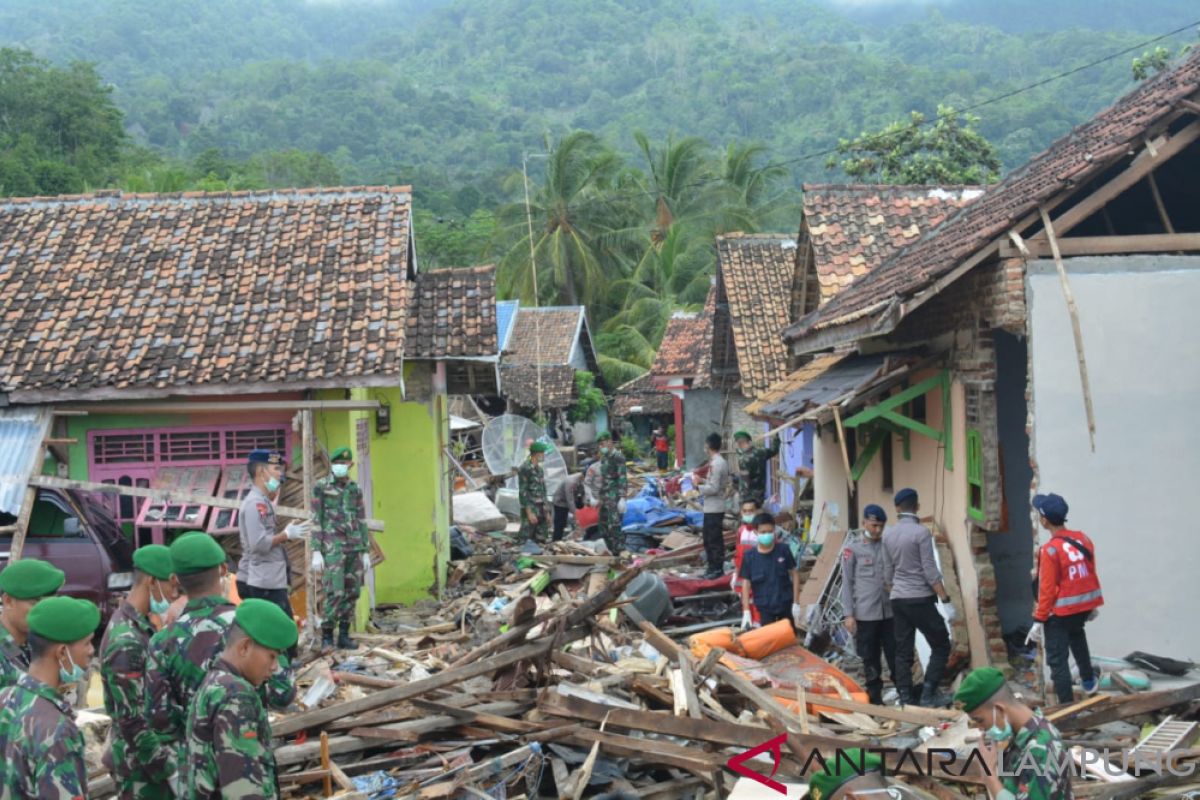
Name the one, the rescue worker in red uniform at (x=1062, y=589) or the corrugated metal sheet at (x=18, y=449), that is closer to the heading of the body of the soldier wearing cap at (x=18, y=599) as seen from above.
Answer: the rescue worker in red uniform

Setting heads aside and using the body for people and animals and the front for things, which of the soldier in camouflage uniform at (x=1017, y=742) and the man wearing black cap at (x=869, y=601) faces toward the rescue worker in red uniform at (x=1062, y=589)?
the man wearing black cap

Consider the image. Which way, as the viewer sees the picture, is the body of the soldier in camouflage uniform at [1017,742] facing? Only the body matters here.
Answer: to the viewer's left

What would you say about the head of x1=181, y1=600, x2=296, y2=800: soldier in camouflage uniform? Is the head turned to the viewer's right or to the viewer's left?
to the viewer's right

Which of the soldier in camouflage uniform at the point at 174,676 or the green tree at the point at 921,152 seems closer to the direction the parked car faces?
the soldier in camouflage uniform

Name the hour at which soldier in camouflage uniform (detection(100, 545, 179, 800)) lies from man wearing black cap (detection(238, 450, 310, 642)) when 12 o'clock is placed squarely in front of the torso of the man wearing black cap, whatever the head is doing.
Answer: The soldier in camouflage uniform is roughly at 3 o'clock from the man wearing black cap.

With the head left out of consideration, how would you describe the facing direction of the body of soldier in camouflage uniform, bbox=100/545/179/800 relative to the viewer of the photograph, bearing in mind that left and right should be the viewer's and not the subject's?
facing to the right of the viewer
